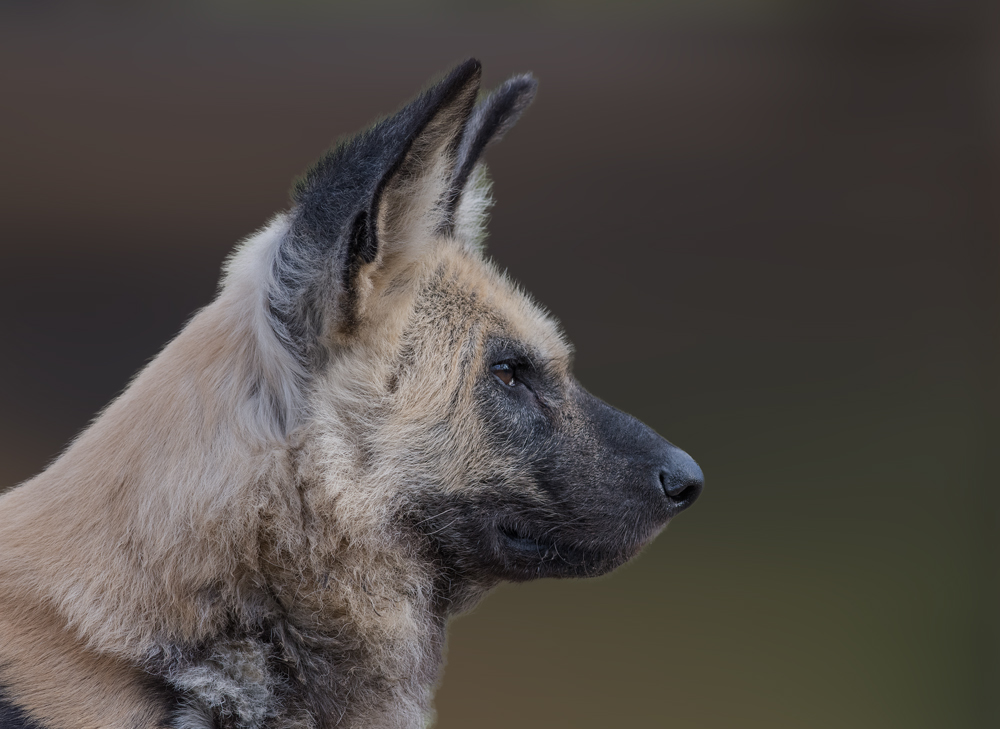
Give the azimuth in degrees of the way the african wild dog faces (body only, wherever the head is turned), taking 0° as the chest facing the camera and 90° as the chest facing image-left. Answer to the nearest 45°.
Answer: approximately 270°
